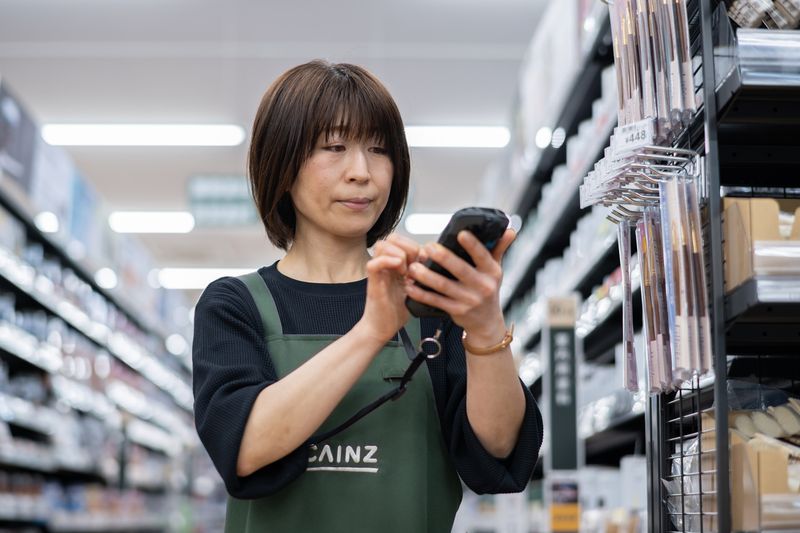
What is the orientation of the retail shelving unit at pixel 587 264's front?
to the viewer's left

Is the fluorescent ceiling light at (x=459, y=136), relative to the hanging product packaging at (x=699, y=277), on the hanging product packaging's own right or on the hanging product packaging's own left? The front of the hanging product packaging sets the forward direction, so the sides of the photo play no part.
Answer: on the hanging product packaging's own right

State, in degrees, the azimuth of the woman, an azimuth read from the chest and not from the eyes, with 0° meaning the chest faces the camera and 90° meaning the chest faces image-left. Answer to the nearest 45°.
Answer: approximately 315°

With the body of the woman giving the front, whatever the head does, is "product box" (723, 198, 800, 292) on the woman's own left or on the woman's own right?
on the woman's own left

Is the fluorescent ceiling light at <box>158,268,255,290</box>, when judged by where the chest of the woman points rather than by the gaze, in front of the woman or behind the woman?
behind

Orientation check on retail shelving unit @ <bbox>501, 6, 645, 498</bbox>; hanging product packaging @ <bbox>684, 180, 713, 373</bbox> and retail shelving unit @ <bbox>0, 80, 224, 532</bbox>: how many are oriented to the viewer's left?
2

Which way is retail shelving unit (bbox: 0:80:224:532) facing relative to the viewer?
to the viewer's right

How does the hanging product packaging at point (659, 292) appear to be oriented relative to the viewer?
to the viewer's left

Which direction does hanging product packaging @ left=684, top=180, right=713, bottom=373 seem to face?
to the viewer's left

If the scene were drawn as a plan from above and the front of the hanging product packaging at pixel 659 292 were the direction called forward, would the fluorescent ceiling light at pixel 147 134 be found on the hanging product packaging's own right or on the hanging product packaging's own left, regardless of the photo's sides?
on the hanging product packaging's own right

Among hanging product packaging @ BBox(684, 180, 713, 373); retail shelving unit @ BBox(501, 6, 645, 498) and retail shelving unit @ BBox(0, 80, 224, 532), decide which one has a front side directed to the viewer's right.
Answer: retail shelving unit @ BBox(0, 80, 224, 532)

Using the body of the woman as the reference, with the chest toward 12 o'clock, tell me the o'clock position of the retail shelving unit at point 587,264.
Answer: The retail shelving unit is roughly at 8 o'clock from the woman.
